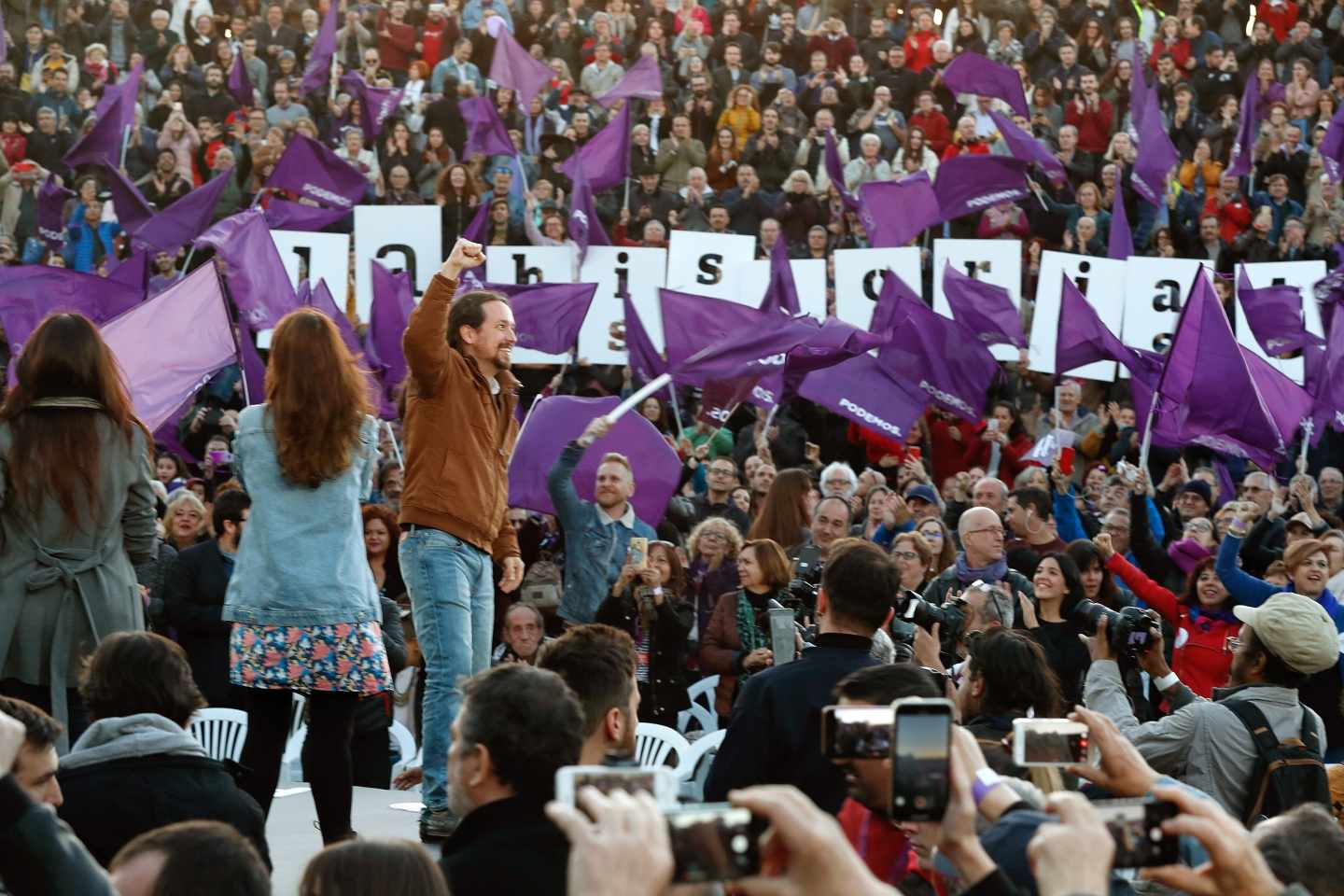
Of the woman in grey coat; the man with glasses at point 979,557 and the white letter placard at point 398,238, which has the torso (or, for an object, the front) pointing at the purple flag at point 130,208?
the woman in grey coat

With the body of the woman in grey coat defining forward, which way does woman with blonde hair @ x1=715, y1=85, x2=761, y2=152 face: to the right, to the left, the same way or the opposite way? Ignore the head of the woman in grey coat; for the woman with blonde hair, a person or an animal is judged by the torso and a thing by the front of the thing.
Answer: the opposite way

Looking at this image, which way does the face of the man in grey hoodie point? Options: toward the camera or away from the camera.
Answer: away from the camera

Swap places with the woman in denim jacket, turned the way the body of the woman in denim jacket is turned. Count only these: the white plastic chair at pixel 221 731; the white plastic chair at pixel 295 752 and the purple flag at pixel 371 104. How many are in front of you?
3

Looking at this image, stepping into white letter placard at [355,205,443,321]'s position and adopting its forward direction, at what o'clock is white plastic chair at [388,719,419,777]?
The white plastic chair is roughly at 12 o'clock from the white letter placard.

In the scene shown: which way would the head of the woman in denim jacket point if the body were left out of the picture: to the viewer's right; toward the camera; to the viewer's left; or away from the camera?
away from the camera

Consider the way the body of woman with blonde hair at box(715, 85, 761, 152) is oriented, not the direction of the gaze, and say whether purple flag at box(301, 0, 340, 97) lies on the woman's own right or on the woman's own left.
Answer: on the woman's own right

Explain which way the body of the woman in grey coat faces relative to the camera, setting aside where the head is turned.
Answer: away from the camera

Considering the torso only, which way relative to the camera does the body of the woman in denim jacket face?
away from the camera

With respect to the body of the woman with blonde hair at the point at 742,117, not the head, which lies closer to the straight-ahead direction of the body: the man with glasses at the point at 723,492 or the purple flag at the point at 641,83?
the man with glasses

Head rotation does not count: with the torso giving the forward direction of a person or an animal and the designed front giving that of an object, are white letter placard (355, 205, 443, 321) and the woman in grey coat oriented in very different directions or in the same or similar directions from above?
very different directions
